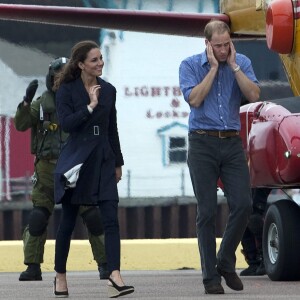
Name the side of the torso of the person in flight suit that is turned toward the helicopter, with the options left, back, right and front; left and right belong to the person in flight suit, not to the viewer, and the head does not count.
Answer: left

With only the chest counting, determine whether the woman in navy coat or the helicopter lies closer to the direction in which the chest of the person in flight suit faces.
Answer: the woman in navy coat

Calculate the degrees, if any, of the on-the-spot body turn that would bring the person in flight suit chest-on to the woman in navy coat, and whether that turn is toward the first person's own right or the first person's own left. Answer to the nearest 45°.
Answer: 0° — they already face them

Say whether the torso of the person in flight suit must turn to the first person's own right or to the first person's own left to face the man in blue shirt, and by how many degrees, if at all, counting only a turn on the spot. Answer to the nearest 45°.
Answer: approximately 45° to the first person's own left

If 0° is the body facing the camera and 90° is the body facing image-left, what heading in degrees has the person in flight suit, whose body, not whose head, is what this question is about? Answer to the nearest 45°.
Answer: approximately 0°

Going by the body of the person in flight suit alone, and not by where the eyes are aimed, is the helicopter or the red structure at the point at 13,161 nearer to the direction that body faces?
the helicopter

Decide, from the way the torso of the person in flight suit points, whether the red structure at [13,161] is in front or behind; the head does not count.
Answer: behind

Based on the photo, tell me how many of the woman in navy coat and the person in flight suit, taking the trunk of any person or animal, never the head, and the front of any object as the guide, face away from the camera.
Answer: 0

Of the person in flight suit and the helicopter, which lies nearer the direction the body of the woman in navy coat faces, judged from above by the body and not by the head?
the helicopter

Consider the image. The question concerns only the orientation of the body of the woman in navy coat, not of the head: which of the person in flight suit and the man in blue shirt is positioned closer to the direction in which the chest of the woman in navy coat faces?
the man in blue shirt

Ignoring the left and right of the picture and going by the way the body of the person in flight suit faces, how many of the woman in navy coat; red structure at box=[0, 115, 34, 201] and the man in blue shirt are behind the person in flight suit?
1
